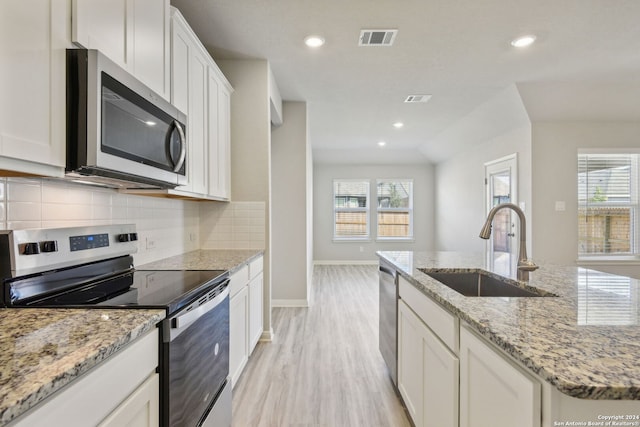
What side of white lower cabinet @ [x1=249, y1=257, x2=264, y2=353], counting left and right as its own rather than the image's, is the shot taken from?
right

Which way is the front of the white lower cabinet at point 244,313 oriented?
to the viewer's right

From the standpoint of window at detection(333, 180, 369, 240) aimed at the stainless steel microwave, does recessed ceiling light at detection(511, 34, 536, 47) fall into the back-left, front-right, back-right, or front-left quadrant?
front-left

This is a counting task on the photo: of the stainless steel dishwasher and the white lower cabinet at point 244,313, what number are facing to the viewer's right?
1

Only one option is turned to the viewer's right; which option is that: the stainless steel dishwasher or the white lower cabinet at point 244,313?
the white lower cabinet

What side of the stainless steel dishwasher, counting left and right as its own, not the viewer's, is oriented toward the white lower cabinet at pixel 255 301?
front

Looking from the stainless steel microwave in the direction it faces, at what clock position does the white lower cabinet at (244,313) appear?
The white lower cabinet is roughly at 9 o'clock from the stainless steel microwave.

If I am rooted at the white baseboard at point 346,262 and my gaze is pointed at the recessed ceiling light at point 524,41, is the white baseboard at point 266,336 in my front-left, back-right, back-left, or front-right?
front-right

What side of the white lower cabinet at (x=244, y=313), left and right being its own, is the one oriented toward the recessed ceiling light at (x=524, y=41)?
front

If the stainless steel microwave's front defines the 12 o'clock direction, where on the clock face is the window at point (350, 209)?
The window is roughly at 9 o'clock from the stainless steel microwave.

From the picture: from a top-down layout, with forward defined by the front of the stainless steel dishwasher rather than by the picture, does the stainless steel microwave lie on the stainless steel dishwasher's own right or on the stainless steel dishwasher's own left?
on the stainless steel dishwasher's own left

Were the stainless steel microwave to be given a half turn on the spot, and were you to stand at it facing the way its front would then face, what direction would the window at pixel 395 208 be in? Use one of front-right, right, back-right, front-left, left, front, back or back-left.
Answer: right

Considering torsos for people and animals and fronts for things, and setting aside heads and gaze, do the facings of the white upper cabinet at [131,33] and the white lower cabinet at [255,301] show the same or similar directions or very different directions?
same or similar directions

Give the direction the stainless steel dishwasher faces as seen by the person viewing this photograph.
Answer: facing to the left of the viewer

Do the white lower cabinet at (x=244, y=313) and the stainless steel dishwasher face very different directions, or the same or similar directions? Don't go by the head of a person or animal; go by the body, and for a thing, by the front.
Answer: very different directions

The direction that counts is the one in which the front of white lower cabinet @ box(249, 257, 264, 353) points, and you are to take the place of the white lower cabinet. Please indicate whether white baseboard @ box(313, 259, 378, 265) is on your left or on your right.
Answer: on your left

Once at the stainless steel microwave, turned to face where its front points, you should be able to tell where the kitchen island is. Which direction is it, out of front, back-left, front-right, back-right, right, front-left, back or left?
front
